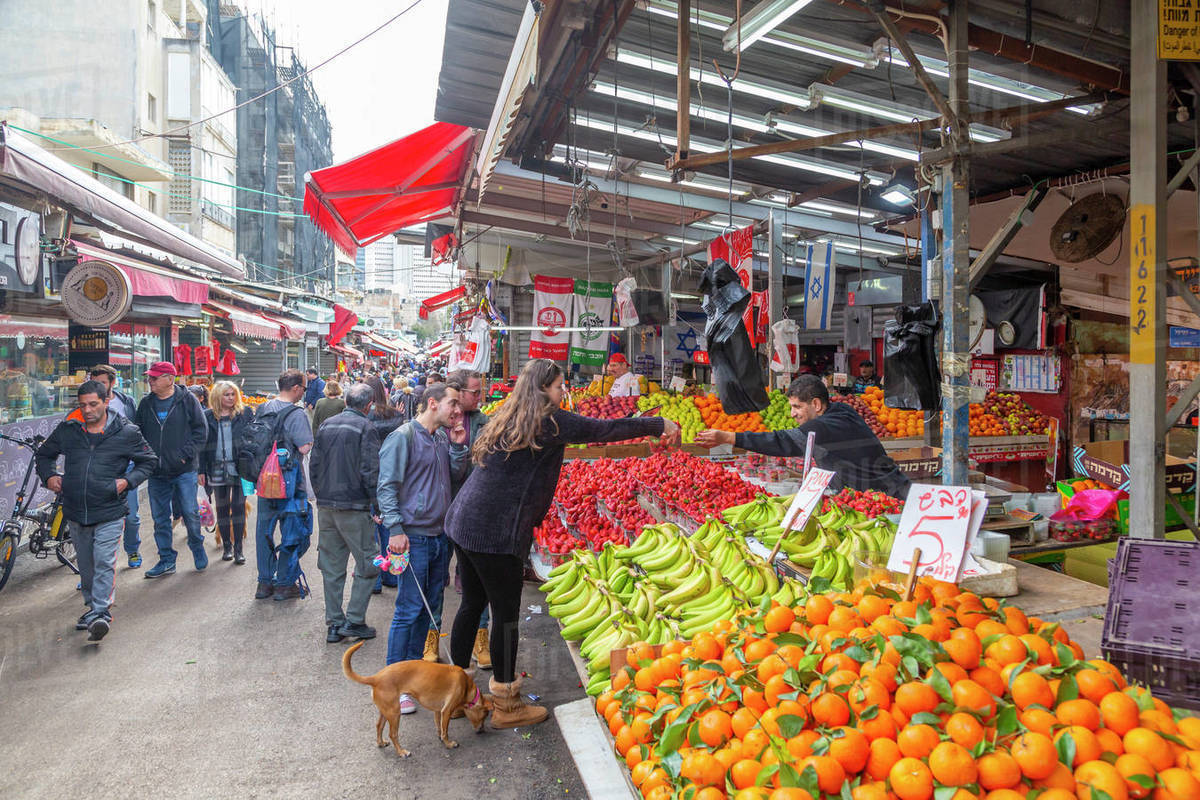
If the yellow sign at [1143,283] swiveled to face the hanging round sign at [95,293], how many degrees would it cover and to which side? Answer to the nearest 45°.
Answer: approximately 90° to its right

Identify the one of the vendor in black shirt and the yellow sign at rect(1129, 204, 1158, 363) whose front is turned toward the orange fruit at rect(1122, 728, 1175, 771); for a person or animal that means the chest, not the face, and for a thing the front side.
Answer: the yellow sign

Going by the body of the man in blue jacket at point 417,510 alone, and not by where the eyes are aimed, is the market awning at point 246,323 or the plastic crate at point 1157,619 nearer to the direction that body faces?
the plastic crate

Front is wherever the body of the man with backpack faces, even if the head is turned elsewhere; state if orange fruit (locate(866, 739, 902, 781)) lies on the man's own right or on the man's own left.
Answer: on the man's own right

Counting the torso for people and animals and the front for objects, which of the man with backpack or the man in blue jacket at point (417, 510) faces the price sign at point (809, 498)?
the man in blue jacket

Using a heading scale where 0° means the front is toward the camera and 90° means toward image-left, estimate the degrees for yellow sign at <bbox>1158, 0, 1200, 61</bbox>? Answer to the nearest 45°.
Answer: approximately 0°

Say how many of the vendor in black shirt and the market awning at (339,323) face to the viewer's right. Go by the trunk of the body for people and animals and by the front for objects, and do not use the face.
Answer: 1

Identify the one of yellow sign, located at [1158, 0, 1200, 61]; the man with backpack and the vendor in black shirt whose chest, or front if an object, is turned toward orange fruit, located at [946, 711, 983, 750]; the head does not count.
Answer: the yellow sign

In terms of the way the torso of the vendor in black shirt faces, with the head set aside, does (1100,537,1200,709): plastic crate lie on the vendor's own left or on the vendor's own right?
on the vendor's own left

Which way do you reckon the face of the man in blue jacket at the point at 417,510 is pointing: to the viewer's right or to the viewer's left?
to the viewer's right

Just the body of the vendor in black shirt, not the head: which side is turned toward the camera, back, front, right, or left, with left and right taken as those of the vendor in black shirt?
left
